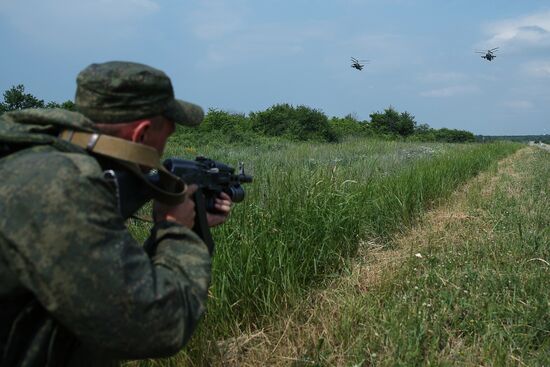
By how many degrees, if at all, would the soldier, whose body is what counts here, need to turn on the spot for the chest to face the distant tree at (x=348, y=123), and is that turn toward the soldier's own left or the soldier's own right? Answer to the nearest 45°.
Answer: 0° — they already face it

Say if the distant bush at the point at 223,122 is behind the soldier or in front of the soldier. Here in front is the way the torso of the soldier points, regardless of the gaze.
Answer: in front

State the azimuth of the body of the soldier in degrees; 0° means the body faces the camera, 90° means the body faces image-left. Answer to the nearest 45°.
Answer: approximately 225°

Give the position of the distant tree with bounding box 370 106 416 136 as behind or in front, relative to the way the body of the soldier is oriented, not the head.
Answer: in front

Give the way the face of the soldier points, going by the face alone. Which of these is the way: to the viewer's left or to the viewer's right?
to the viewer's right
